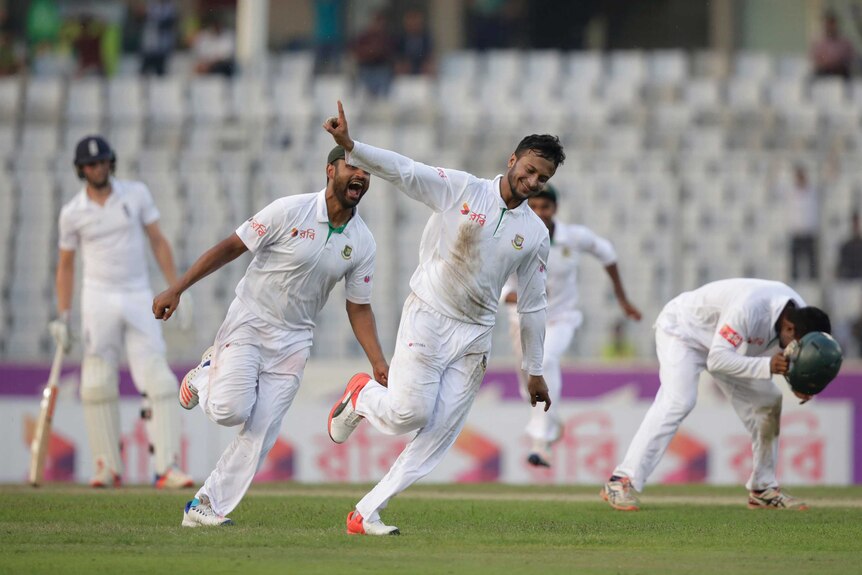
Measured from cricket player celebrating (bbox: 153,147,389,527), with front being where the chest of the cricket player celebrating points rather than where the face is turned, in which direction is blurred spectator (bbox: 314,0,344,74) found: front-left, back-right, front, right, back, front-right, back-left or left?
back-left

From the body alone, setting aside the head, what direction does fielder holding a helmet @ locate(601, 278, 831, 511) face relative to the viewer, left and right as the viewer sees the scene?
facing to the right of the viewer

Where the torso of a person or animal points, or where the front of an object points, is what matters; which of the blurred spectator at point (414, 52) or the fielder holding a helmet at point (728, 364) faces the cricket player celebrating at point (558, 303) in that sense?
the blurred spectator

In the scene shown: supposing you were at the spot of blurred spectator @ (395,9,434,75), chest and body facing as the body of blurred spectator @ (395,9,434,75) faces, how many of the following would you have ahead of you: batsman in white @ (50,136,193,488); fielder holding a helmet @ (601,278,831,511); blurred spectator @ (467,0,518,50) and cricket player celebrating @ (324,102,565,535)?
3

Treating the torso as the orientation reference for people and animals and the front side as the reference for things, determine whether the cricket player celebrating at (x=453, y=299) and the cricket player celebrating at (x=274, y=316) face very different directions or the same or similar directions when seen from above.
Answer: same or similar directions

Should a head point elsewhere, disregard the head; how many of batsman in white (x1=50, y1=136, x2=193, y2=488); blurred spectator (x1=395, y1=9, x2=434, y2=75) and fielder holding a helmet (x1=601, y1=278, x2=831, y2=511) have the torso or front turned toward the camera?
2

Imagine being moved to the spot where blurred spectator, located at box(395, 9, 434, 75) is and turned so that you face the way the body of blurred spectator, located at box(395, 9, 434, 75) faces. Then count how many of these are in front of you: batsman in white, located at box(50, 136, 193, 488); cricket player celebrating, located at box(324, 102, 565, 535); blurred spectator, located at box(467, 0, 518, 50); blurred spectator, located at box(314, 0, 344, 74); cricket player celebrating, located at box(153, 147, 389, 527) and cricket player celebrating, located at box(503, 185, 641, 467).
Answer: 4

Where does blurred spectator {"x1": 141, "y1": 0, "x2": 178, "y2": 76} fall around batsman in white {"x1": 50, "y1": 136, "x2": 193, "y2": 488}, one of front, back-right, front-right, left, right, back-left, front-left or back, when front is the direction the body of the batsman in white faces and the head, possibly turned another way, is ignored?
back

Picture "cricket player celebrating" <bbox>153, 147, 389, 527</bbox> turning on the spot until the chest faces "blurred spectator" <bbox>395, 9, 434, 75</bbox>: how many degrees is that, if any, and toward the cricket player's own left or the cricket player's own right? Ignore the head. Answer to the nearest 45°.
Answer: approximately 135° to the cricket player's own left

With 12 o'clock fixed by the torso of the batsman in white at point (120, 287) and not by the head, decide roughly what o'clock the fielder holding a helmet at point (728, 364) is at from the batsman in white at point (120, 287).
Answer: the fielder holding a helmet at point (728, 364) is roughly at 10 o'clock from the batsman in white at point (120, 287).

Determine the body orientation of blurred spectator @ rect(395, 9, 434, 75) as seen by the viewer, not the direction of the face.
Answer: toward the camera

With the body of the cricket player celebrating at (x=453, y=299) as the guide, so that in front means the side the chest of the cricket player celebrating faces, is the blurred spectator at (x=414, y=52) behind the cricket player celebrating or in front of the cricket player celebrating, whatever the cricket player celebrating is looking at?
behind

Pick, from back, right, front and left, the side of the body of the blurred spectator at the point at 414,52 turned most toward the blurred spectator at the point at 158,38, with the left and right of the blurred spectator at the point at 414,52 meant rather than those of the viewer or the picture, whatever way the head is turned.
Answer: right

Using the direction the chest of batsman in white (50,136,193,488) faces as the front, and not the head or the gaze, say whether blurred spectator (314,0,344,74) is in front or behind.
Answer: behind

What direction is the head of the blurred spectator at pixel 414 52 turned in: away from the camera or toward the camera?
toward the camera

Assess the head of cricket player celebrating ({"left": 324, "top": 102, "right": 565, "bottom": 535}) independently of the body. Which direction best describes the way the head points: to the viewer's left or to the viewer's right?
to the viewer's right

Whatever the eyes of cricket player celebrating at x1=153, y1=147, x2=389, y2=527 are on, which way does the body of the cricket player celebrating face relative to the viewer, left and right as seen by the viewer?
facing the viewer and to the right of the viewer

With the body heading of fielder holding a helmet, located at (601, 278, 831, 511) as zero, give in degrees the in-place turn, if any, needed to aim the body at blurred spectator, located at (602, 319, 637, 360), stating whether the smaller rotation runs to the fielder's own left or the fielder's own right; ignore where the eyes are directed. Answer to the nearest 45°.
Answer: approximately 90° to the fielder's own left

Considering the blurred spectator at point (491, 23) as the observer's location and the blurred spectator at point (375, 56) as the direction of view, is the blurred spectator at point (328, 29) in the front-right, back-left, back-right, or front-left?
front-right

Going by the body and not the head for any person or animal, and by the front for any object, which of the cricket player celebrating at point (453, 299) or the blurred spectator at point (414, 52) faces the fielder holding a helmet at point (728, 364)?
the blurred spectator

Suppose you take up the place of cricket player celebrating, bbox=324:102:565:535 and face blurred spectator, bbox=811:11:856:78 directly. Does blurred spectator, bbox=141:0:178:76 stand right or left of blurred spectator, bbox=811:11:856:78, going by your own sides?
left
